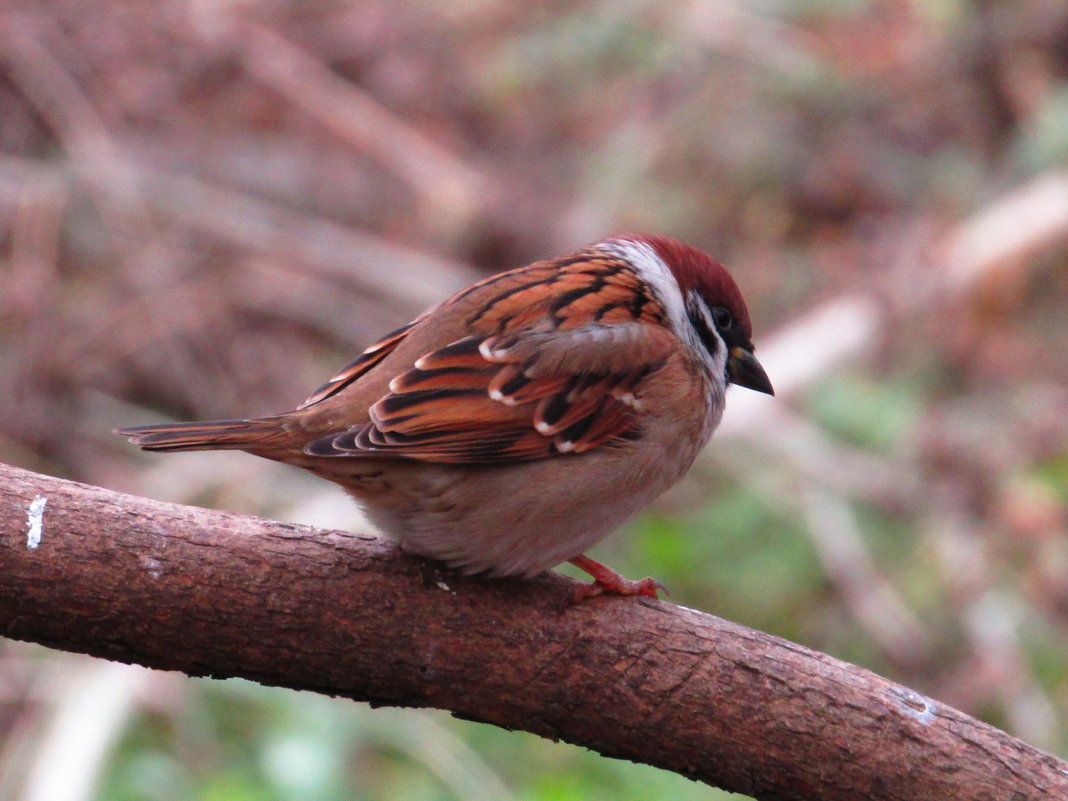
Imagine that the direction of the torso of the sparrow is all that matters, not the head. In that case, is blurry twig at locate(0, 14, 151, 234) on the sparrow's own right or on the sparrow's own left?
on the sparrow's own left

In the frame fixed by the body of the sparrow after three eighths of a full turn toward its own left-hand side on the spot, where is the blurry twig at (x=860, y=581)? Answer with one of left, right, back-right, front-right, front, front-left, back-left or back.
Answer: right

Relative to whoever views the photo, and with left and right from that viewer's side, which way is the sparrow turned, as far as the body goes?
facing to the right of the viewer

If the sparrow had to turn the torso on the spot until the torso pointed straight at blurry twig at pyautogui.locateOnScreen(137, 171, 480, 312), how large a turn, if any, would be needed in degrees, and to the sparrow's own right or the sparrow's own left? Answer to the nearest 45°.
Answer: approximately 90° to the sparrow's own left
